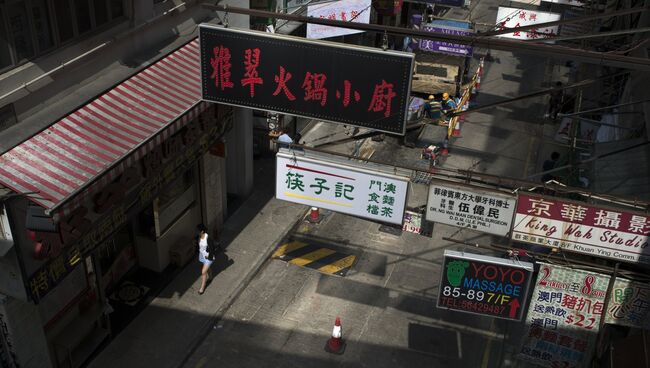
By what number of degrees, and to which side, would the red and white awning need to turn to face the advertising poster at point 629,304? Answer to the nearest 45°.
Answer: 0° — it already faces it

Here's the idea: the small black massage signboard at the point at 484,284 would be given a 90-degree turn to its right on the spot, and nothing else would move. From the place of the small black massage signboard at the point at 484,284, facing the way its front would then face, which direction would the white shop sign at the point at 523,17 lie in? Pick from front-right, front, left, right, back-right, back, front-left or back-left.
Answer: right

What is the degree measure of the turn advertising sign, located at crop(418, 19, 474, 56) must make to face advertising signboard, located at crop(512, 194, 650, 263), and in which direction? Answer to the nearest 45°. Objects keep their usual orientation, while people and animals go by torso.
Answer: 0° — it already faces it

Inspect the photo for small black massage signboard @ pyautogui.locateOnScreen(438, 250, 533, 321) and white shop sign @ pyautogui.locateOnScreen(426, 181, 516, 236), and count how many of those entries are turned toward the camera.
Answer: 2

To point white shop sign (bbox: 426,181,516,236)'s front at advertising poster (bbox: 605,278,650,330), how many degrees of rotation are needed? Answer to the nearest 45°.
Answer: approximately 90° to its left

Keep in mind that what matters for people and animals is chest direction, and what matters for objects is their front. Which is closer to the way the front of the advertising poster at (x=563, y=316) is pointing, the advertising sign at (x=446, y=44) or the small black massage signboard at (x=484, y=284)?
the small black massage signboard

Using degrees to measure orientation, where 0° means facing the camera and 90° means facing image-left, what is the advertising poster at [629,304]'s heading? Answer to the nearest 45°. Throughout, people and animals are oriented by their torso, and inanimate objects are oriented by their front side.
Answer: approximately 0°

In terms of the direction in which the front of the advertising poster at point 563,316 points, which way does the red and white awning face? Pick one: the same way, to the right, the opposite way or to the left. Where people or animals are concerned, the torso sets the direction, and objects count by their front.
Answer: to the left

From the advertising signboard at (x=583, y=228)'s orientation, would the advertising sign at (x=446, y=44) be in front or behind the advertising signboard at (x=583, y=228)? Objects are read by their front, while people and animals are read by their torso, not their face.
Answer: behind
